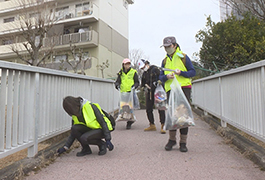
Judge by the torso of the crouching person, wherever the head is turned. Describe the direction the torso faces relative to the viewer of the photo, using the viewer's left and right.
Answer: facing the viewer and to the left of the viewer

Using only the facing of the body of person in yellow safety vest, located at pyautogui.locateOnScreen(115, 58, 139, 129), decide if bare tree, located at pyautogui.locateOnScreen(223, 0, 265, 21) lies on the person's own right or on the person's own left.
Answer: on the person's own left

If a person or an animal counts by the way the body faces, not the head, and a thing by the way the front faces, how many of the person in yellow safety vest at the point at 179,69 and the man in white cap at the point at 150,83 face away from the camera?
0

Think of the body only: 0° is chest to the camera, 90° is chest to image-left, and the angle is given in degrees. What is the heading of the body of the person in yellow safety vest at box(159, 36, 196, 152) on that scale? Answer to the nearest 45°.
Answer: approximately 45°

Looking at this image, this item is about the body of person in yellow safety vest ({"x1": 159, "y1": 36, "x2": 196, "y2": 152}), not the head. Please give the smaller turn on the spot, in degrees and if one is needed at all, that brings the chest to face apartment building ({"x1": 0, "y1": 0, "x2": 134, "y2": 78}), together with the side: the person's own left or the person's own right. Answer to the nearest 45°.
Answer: approximately 90° to the person's own right

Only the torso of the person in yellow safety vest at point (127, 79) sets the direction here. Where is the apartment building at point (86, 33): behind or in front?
behind

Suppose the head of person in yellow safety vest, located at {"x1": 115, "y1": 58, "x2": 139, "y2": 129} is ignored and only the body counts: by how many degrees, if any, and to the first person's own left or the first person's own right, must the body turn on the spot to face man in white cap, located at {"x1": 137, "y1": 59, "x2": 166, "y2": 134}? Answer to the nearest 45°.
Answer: approximately 90° to the first person's own left

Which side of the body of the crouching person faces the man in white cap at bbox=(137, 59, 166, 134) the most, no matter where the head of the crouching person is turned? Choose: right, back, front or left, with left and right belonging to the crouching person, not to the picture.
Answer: back
